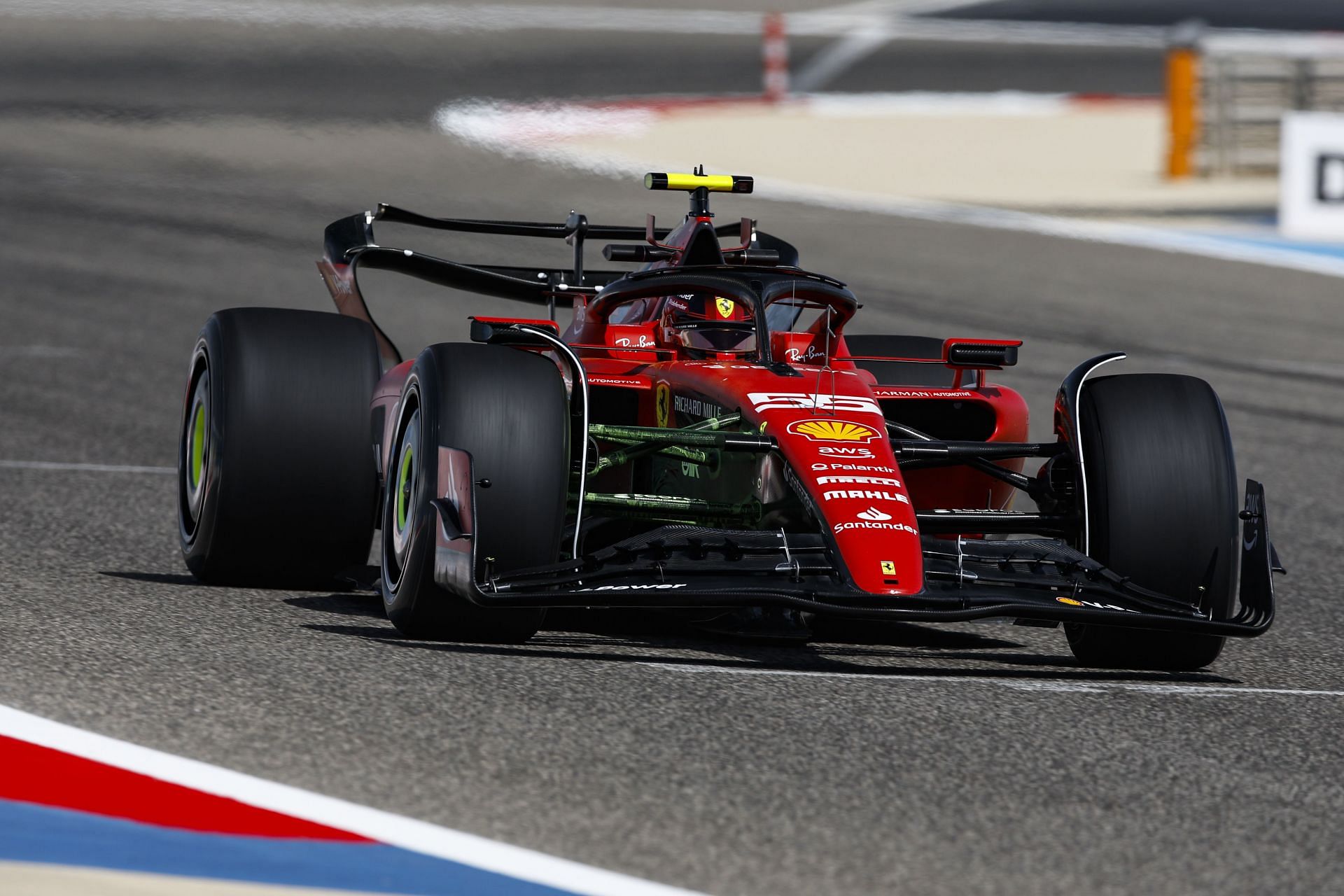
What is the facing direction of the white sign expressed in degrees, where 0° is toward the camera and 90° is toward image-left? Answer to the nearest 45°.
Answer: approximately 0°

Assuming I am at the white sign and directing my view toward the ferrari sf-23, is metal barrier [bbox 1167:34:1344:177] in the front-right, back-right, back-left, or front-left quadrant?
back-right

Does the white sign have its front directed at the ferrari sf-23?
yes

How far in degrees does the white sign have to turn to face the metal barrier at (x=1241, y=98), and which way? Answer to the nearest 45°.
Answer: approximately 180°

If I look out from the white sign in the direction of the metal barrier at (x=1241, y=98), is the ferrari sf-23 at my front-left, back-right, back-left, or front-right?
back-left

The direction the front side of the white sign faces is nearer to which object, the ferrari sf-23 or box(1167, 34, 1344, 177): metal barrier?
the ferrari sf-23
